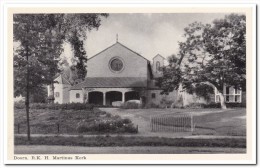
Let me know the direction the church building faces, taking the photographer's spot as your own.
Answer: facing the viewer

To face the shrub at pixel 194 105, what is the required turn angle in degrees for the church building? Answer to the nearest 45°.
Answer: approximately 90° to its left

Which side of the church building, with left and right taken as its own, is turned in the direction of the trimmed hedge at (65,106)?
right

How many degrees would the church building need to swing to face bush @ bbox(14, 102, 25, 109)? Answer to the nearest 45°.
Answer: approximately 90° to its right

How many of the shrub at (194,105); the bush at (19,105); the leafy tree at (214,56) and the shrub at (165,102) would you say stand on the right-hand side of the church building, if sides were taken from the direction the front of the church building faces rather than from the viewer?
1

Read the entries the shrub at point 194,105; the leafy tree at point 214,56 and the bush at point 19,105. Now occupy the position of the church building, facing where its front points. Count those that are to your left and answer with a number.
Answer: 2

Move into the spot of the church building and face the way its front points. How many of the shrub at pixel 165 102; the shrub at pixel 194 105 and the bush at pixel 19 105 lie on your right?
1
